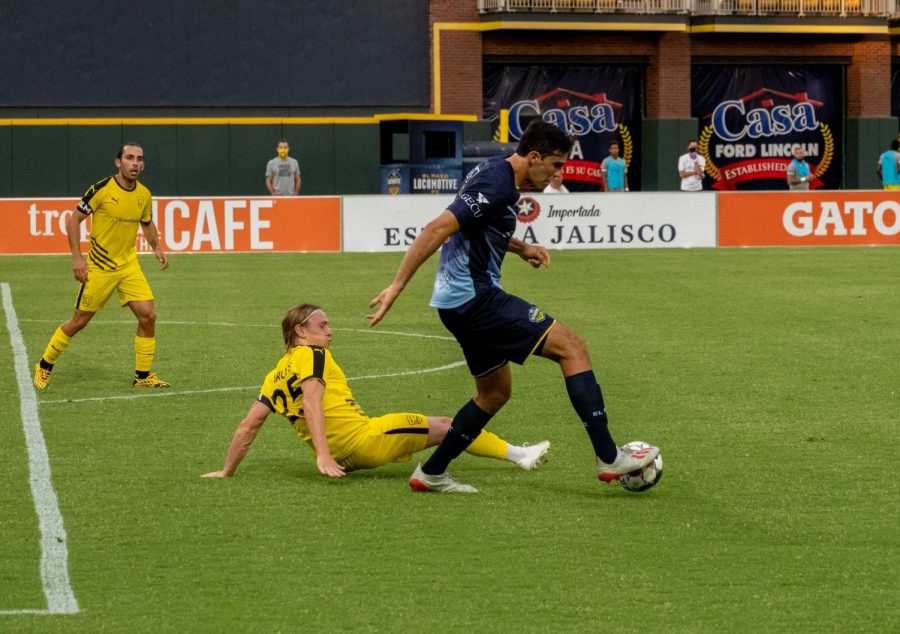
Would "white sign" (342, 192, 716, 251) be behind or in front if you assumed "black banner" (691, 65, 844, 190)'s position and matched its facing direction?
in front

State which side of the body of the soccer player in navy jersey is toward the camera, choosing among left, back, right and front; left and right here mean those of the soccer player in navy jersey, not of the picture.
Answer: right

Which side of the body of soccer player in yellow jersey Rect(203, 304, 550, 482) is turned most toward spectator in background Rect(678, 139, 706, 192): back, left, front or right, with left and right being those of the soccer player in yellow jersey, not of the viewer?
left

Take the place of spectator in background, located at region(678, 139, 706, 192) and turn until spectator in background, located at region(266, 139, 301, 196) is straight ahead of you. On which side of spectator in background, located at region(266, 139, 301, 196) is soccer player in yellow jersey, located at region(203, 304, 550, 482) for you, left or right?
left

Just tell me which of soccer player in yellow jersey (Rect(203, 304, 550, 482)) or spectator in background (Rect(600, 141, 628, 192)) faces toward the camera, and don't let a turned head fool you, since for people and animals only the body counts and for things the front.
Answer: the spectator in background

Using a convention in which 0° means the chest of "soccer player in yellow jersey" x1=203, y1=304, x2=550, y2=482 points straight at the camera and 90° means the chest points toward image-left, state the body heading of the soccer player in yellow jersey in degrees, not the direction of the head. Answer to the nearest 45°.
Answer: approximately 270°

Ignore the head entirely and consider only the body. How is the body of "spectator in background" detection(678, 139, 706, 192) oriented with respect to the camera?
toward the camera

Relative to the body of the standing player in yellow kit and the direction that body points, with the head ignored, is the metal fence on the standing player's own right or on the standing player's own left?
on the standing player's own left

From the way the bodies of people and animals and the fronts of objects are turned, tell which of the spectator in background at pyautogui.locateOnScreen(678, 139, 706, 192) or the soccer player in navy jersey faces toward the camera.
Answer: the spectator in background

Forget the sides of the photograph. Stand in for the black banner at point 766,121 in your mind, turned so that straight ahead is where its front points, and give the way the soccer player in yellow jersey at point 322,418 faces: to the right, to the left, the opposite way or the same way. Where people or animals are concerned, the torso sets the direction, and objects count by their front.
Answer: to the left

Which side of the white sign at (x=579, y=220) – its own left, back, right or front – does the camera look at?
front

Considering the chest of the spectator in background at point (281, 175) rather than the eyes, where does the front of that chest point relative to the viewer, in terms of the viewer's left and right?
facing the viewer

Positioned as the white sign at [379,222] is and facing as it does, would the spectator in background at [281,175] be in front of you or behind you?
behind

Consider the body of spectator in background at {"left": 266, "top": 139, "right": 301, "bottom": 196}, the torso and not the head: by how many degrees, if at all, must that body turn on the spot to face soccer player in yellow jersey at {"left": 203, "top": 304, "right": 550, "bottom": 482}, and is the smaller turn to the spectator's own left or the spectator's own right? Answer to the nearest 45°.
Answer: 0° — they already face them
